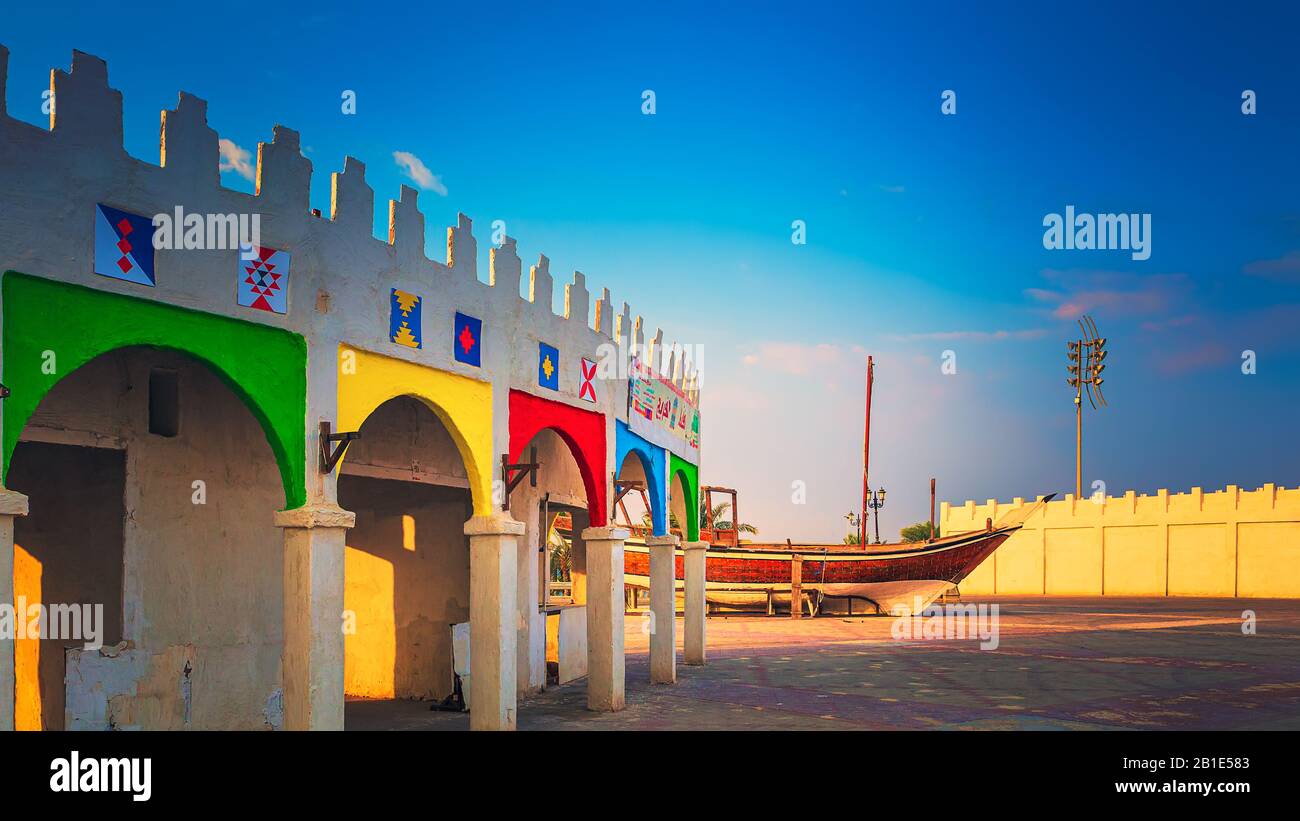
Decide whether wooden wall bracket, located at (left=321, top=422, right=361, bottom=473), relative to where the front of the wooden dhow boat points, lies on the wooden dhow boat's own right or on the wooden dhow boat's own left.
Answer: on the wooden dhow boat's own right

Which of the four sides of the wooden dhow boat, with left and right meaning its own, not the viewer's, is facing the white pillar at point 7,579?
right

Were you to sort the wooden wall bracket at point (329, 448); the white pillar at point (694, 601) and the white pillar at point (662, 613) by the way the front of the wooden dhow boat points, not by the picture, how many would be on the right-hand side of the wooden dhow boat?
3

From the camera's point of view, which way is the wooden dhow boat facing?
to the viewer's right

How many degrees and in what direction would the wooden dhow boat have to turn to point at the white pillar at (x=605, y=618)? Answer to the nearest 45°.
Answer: approximately 90° to its right

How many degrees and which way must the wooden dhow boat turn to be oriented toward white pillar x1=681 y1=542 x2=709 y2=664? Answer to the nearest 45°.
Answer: approximately 90° to its right
